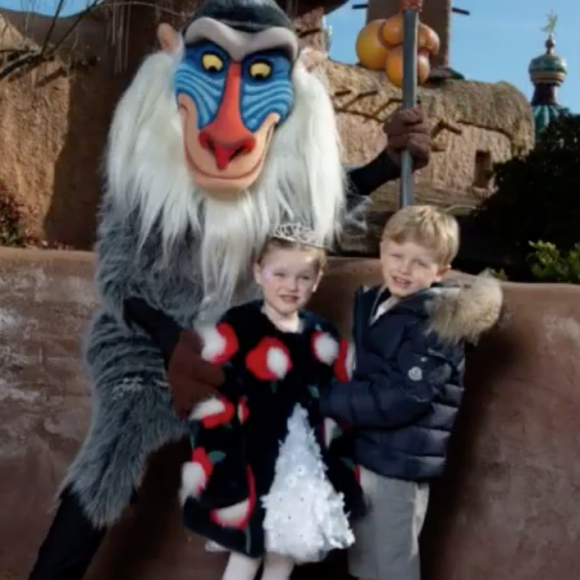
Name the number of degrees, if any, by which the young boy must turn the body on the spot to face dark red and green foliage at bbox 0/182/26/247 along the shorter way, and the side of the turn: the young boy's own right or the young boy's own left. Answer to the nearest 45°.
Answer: approximately 90° to the young boy's own right

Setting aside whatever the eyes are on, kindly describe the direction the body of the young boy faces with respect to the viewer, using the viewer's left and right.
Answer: facing the viewer and to the left of the viewer

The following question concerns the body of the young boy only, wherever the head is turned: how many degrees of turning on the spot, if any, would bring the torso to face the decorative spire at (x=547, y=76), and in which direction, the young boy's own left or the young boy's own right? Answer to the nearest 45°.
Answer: approximately 135° to the young boy's own right

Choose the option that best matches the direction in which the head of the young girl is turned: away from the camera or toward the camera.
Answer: toward the camera
